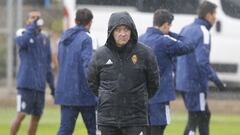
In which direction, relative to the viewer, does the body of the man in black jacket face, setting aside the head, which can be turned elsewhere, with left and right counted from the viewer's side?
facing the viewer

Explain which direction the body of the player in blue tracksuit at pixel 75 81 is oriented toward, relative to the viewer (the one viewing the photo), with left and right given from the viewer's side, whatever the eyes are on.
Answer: facing away from the viewer and to the right of the viewer

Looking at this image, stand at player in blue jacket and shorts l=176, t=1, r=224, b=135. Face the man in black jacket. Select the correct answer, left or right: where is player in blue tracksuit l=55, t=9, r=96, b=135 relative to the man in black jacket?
right
